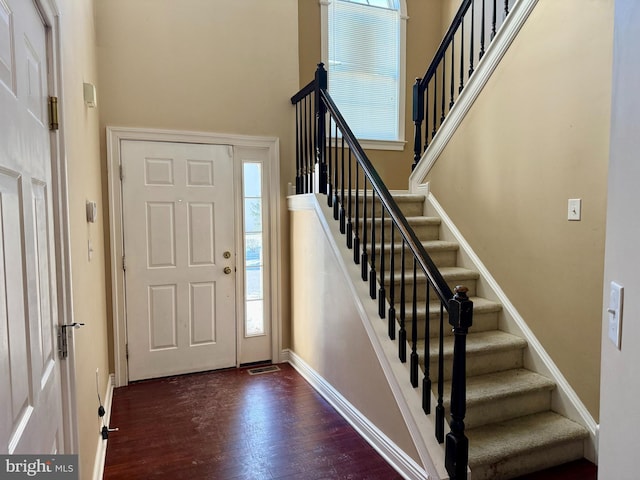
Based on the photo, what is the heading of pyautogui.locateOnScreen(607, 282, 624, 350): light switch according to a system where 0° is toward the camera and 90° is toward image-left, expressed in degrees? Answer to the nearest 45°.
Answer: approximately 45°

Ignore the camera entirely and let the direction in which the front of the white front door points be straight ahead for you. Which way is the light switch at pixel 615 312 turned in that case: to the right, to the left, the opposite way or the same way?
to the right

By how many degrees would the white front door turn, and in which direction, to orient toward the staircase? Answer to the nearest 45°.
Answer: approximately 45° to its left

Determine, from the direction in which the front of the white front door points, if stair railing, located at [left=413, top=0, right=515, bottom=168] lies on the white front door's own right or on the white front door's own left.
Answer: on the white front door's own left

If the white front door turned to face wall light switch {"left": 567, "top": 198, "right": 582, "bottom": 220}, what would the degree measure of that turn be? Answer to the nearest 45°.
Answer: approximately 45° to its left

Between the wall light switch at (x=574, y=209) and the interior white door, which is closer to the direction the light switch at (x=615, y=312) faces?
the interior white door
